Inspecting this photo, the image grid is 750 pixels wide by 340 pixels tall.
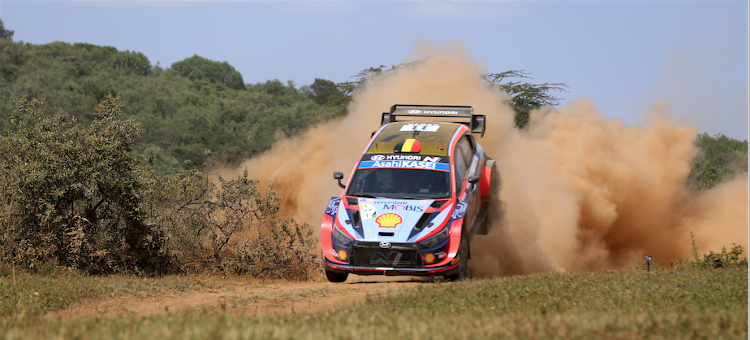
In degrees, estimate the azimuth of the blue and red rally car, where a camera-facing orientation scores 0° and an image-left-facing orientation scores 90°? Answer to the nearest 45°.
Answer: approximately 0°

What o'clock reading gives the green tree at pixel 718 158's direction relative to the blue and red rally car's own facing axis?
The green tree is roughly at 7 o'clock from the blue and red rally car.

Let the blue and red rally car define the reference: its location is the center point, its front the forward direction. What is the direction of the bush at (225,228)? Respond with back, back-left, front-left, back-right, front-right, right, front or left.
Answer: back-right

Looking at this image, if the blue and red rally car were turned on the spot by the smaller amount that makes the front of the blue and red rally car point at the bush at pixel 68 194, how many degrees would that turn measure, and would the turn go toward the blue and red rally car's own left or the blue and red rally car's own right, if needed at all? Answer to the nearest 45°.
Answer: approximately 90° to the blue and red rally car's own right
